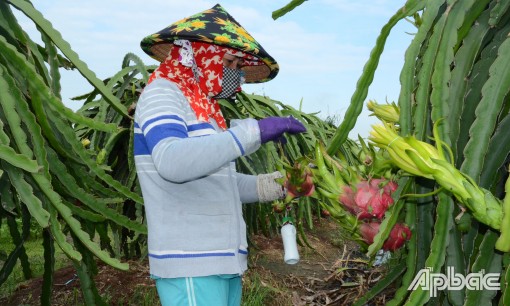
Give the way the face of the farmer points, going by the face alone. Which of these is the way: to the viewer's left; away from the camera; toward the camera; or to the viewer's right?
to the viewer's right

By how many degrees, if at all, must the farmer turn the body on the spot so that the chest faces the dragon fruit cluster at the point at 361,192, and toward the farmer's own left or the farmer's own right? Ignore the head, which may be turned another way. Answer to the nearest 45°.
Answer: approximately 45° to the farmer's own right

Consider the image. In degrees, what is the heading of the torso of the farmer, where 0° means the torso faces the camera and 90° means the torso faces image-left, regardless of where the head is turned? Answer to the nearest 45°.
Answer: approximately 270°
